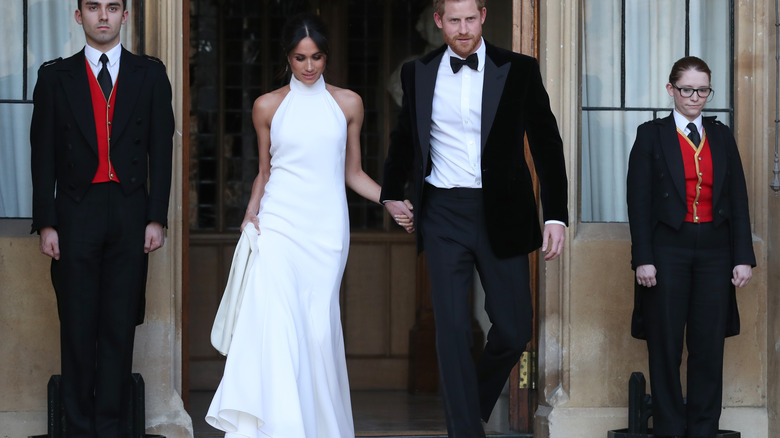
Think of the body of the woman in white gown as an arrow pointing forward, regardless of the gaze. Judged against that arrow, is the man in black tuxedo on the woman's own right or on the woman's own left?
on the woman's own left

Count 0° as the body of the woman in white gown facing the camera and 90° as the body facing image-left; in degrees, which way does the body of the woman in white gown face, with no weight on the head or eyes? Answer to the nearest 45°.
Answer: approximately 0°

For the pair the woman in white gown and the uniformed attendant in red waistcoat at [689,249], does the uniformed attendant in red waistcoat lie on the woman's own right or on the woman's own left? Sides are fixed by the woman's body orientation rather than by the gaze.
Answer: on the woman's own left

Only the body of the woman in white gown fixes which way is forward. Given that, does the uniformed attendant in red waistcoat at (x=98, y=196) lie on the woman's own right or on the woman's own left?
on the woman's own right

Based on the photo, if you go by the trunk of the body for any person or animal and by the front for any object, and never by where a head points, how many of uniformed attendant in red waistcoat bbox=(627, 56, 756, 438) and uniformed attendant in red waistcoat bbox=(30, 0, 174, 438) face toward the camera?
2

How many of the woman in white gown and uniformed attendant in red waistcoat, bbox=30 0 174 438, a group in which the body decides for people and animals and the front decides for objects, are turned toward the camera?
2

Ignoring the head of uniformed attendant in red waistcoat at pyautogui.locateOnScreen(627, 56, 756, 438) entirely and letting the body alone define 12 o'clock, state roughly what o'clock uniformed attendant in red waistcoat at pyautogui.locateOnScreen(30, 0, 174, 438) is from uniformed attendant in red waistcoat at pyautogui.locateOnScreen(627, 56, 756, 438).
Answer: uniformed attendant in red waistcoat at pyautogui.locateOnScreen(30, 0, 174, 438) is roughly at 2 o'clock from uniformed attendant in red waistcoat at pyautogui.locateOnScreen(627, 56, 756, 438).

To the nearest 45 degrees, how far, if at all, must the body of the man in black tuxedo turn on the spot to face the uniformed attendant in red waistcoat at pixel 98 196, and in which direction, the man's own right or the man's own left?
approximately 90° to the man's own right

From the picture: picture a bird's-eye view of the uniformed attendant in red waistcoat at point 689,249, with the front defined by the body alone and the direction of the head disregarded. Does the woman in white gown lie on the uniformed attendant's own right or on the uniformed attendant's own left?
on the uniformed attendant's own right

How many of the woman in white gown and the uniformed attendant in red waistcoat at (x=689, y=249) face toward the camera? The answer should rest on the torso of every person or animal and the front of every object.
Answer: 2
